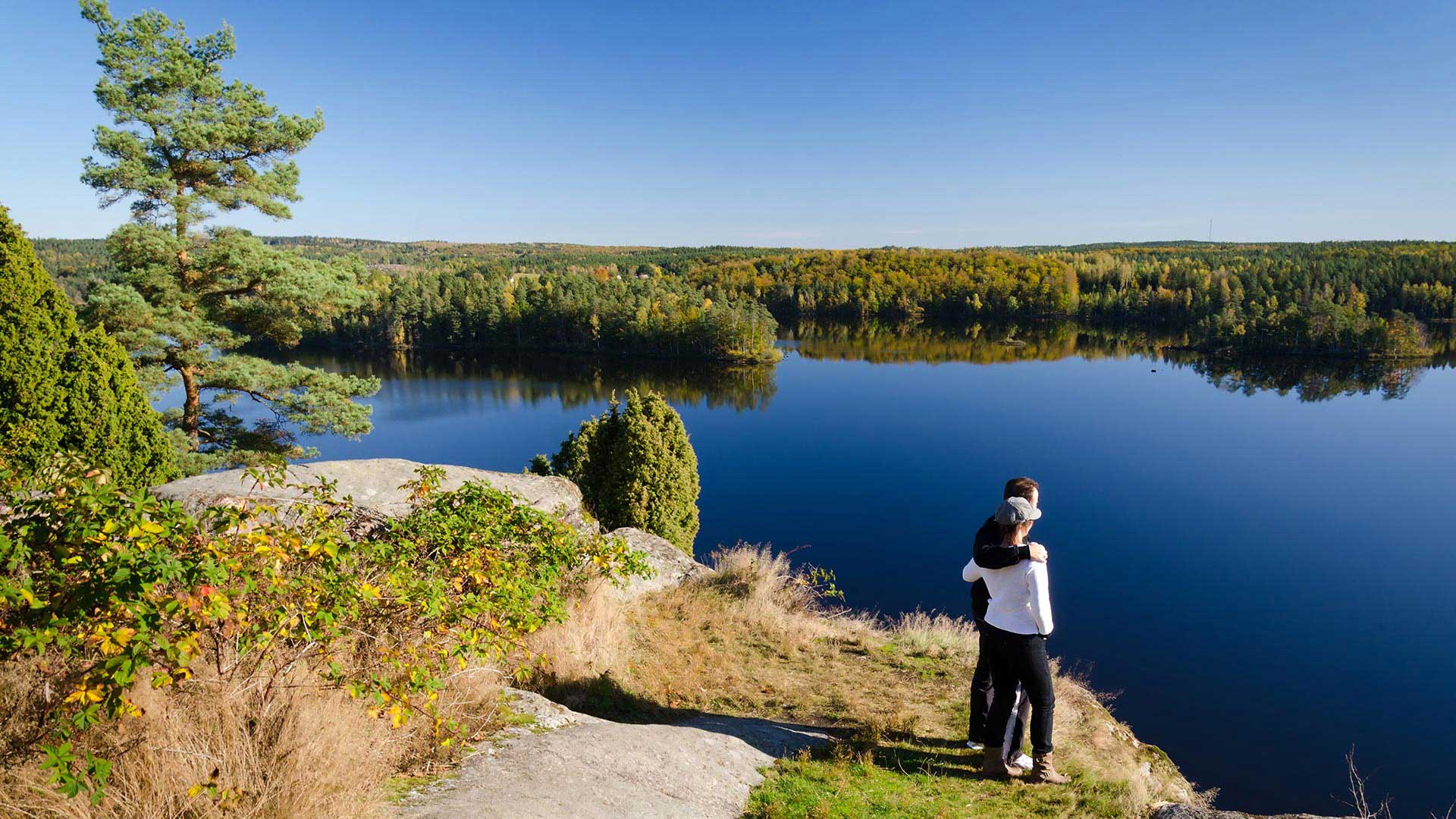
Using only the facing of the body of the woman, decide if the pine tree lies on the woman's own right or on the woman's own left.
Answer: on the woman's own left

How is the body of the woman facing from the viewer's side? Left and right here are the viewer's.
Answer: facing away from the viewer and to the right of the viewer

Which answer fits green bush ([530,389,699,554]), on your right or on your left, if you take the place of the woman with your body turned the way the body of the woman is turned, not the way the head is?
on your left

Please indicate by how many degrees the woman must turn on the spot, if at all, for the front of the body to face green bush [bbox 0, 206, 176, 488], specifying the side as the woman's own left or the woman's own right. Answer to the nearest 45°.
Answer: approximately 135° to the woman's own left

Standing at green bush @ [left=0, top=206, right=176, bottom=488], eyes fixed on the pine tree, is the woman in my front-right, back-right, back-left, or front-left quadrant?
back-right
